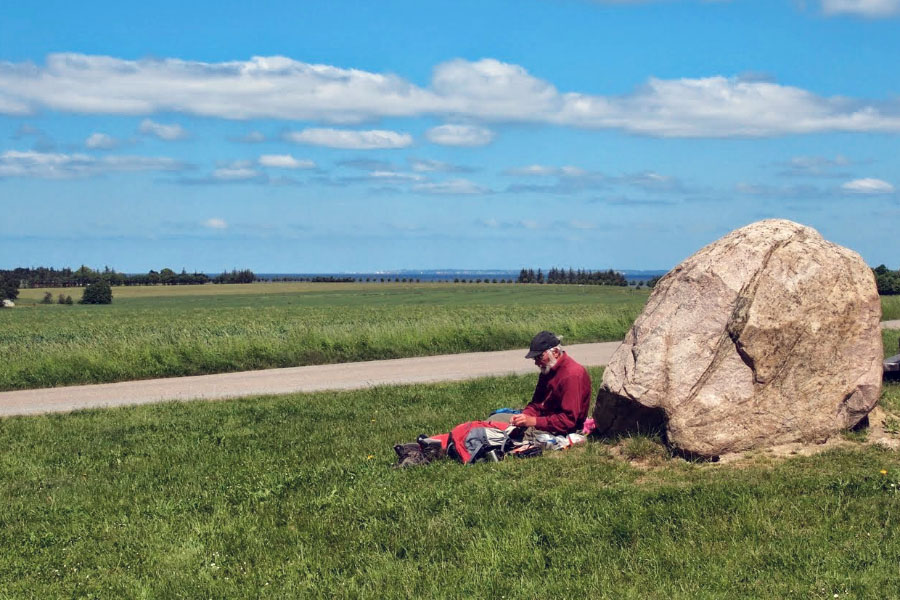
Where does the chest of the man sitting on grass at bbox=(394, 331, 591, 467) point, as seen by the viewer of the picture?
to the viewer's left

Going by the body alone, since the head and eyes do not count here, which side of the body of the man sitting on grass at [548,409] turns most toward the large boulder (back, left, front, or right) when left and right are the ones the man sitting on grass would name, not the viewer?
back
